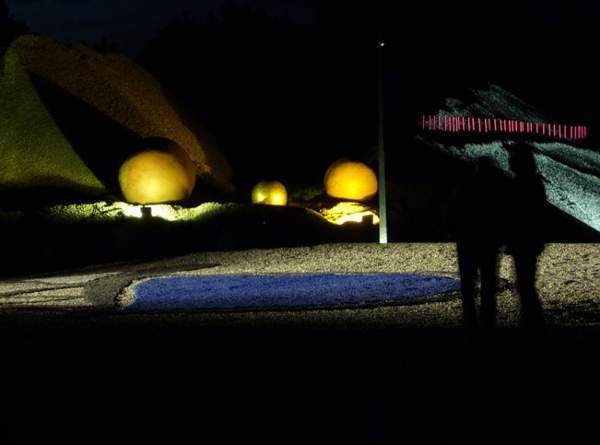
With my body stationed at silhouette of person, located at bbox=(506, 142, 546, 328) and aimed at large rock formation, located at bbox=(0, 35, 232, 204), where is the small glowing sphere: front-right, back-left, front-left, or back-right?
front-right

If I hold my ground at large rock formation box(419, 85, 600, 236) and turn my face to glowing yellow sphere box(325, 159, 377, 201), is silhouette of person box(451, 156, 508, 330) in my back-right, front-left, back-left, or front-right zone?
front-left

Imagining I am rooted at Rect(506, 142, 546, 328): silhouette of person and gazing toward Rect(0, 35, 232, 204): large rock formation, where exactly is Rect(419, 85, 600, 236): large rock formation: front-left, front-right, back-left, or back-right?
front-right
